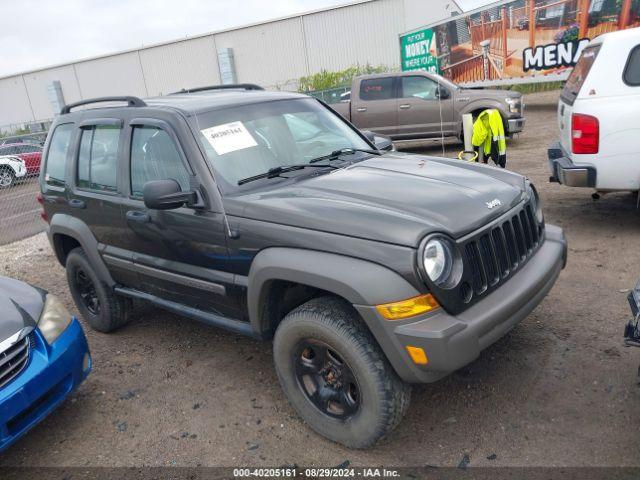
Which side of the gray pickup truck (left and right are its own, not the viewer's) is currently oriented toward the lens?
right

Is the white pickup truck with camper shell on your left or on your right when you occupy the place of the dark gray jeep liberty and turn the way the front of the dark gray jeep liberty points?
on your left

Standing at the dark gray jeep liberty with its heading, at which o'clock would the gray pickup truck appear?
The gray pickup truck is roughly at 8 o'clock from the dark gray jeep liberty.

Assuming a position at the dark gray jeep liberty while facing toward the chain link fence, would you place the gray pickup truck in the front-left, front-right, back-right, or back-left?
front-right

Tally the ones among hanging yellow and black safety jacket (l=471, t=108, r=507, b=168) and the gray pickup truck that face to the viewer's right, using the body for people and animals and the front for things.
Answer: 1

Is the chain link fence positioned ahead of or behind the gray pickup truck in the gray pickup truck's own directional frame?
behind

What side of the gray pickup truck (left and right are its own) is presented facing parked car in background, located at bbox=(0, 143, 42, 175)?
back

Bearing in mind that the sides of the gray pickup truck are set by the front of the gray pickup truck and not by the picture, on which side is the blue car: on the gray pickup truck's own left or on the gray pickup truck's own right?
on the gray pickup truck's own right

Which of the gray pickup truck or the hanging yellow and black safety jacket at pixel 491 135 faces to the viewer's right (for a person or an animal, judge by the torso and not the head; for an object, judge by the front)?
the gray pickup truck

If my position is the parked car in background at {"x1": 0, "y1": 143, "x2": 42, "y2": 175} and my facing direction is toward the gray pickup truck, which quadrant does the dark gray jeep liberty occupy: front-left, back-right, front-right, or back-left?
front-right

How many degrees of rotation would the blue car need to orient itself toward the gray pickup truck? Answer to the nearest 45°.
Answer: approximately 90° to its left

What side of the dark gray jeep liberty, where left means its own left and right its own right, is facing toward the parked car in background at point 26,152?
back
